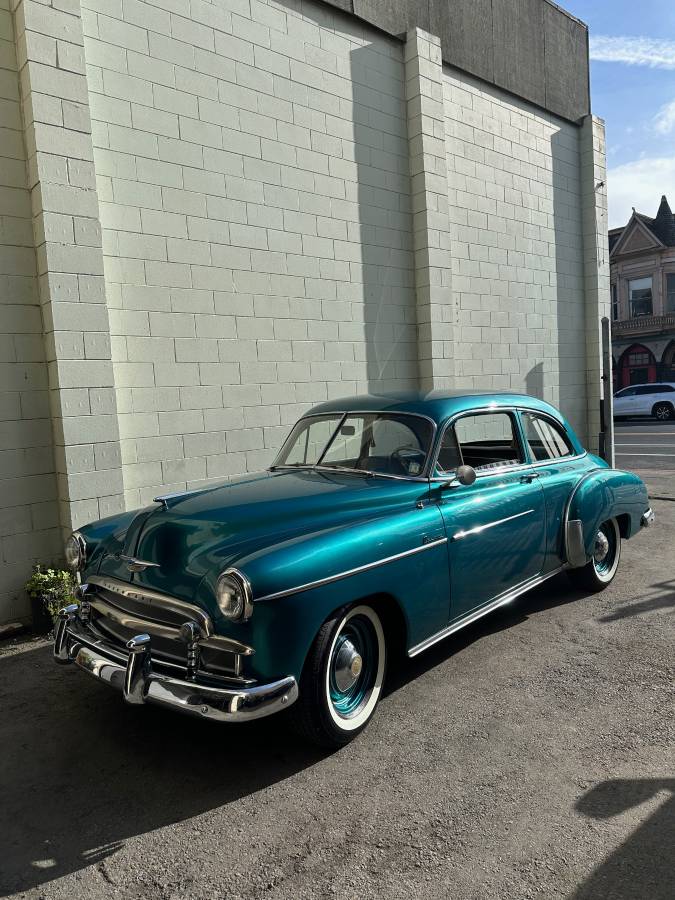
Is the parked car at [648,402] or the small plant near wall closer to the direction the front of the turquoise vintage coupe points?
the small plant near wall

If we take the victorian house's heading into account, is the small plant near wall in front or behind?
in front

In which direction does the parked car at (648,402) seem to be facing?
to the viewer's left

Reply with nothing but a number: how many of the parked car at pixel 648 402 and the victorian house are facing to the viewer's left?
1

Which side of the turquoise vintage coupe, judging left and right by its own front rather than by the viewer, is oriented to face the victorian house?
back

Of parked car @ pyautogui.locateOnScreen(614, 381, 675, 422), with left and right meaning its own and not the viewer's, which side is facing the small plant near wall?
left

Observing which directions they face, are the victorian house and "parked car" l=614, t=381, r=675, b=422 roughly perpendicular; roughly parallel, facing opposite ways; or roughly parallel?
roughly perpendicular

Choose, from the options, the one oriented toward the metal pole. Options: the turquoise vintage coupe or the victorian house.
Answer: the victorian house

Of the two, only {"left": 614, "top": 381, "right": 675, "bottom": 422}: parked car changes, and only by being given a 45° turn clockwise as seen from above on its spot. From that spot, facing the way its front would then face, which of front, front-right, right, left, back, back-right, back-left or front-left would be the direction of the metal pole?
back-left

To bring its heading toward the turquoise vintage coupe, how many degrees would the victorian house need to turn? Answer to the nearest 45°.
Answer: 0° — it already faces it

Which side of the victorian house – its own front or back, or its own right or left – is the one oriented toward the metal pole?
front
